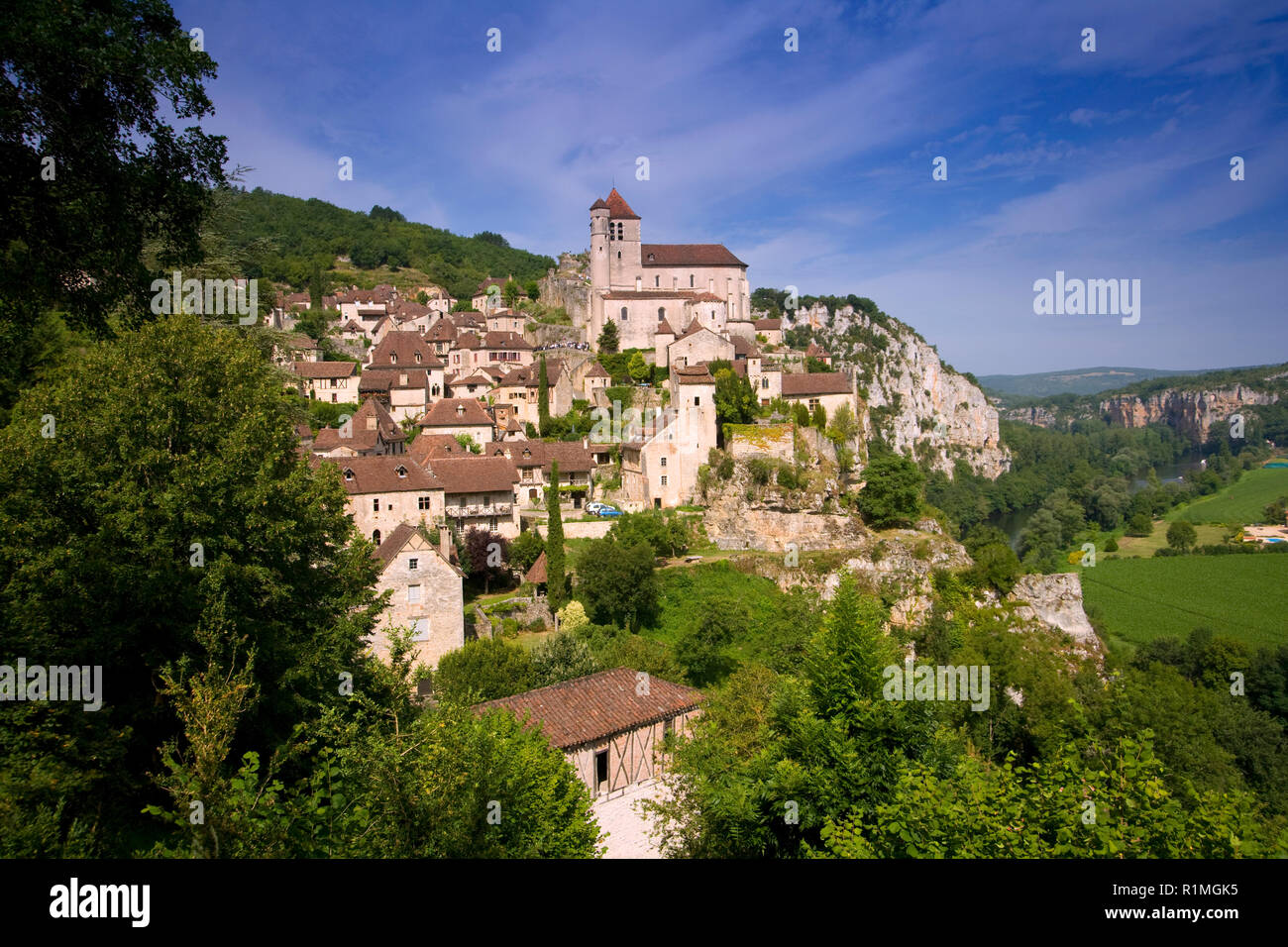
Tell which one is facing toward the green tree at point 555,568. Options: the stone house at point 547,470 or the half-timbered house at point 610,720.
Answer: the stone house at point 547,470

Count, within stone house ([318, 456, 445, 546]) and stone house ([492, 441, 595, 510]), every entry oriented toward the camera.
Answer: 2

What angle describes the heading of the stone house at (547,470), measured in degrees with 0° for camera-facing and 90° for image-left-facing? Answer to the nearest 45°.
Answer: approximately 0°

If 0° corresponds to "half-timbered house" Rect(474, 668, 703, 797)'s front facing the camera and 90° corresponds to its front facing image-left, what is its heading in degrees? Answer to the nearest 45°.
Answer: approximately 315°

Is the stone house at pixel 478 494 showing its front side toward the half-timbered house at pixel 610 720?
yes

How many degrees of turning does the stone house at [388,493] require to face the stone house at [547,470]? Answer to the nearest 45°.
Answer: approximately 135° to its left

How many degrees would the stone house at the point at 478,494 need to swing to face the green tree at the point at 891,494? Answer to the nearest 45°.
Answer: approximately 90° to its left

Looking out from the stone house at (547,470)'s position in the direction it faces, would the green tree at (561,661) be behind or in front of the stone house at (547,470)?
in front
